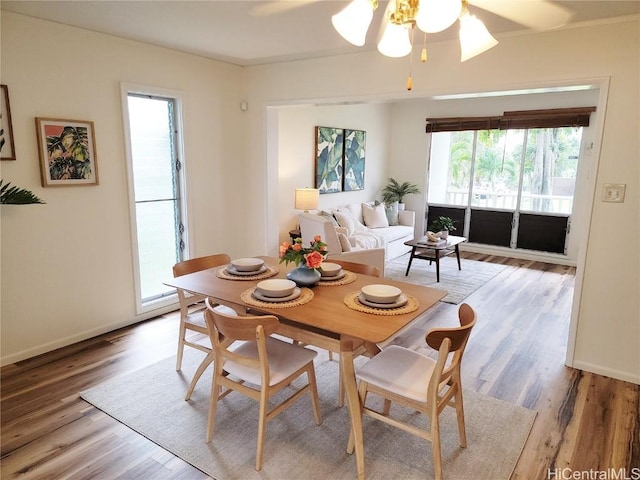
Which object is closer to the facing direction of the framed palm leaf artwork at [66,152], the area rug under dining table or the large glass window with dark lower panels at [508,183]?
the area rug under dining table

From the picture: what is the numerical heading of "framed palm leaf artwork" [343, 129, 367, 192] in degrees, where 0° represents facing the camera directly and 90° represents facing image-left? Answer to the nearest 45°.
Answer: approximately 315°

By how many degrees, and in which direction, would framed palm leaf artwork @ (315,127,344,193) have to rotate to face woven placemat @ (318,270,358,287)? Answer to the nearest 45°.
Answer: approximately 45° to its right

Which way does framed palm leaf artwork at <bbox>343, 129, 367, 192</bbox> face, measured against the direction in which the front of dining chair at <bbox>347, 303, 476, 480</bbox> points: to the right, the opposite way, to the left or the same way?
the opposite way

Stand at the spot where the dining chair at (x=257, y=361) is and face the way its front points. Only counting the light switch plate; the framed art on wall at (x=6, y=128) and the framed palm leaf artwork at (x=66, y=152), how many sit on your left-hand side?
2

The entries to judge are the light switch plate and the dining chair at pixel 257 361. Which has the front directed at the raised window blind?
the dining chair

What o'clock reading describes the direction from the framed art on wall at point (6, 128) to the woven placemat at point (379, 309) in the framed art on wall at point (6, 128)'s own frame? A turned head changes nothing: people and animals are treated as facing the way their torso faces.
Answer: The woven placemat is roughly at 11 o'clock from the framed art on wall.

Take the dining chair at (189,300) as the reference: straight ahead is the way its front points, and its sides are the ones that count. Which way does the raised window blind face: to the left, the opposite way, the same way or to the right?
to the right

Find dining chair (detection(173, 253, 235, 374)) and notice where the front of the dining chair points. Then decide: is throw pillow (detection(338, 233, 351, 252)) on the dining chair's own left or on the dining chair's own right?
on the dining chair's own left

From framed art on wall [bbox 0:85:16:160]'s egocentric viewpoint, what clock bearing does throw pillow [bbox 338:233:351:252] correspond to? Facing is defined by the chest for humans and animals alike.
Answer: The throw pillow is roughly at 9 o'clock from the framed art on wall.

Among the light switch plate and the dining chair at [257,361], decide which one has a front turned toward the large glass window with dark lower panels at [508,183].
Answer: the dining chair

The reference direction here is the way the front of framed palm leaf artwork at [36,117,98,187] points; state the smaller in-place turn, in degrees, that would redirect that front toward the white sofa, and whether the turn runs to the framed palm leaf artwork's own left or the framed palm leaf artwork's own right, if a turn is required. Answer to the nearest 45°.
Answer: approximately 45° to the framed palm leaf artwork's own left
